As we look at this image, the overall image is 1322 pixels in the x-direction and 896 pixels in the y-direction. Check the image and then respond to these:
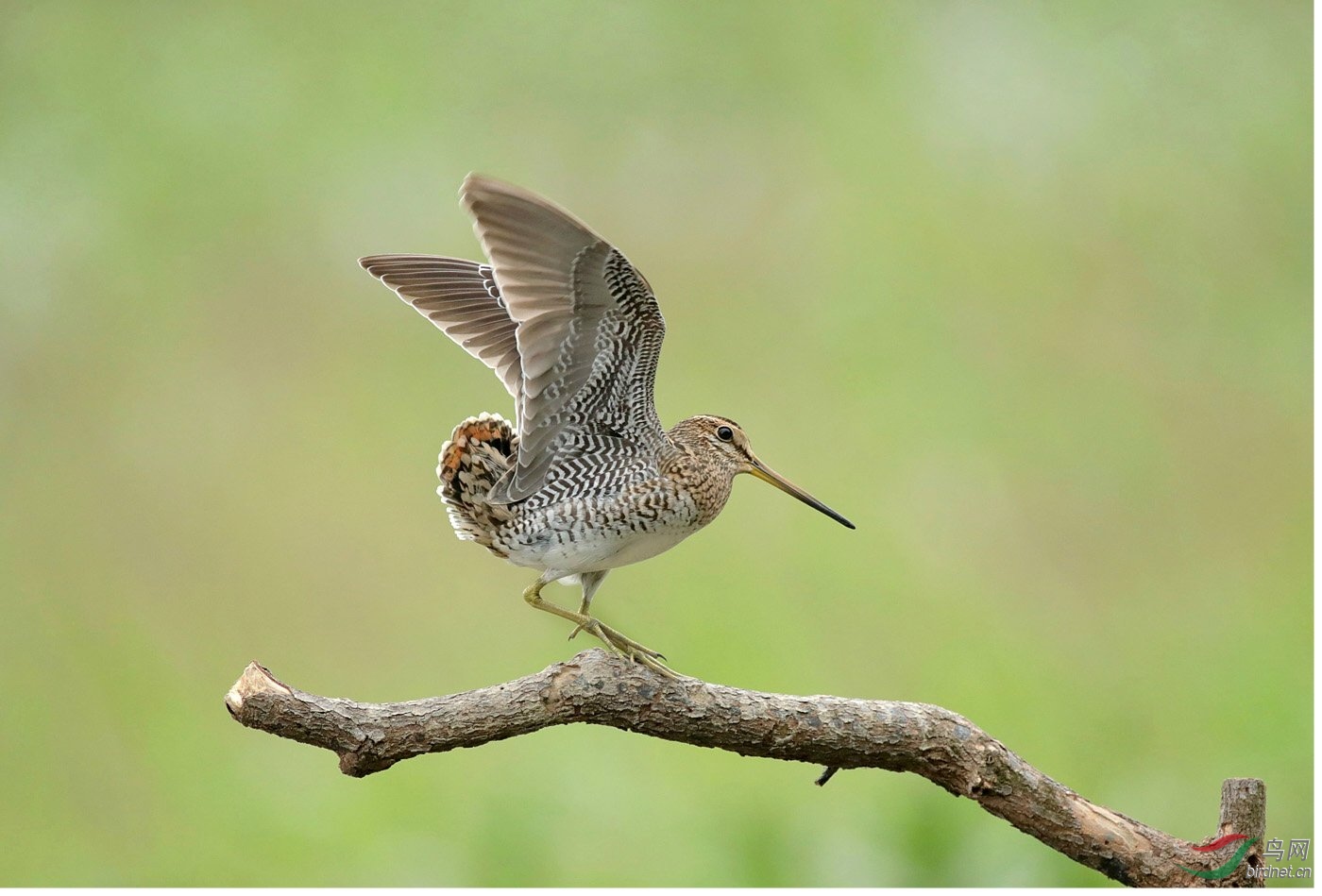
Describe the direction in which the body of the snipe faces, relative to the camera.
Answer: to the viewer's right

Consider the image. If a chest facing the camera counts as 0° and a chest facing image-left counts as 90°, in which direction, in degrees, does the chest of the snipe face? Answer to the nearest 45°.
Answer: approximately 270°
